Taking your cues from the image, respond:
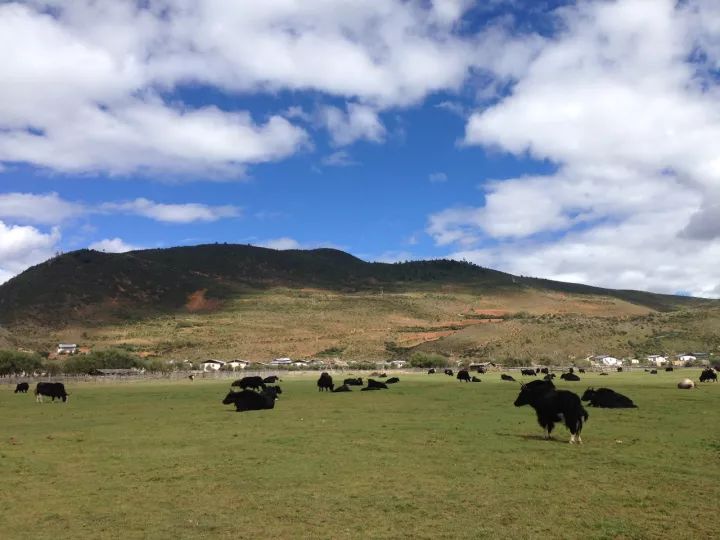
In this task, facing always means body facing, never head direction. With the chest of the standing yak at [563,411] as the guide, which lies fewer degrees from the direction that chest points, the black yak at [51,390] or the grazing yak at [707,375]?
the black yak

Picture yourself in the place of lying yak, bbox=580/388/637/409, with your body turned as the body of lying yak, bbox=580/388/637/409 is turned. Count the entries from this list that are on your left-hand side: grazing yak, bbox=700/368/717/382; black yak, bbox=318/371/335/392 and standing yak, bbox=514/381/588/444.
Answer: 1

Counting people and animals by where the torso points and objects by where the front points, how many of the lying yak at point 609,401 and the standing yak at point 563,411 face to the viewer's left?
2

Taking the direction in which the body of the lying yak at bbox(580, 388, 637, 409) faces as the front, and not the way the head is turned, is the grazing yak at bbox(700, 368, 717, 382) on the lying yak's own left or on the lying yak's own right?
on the lying yak's own right

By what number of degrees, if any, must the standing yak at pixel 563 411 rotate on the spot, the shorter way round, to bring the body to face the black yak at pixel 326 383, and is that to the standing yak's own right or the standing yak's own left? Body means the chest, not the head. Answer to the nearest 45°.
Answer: approximately 45° to the standing yak's own right

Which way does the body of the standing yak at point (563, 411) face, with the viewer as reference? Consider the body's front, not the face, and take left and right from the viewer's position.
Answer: facing to the left of the viewer

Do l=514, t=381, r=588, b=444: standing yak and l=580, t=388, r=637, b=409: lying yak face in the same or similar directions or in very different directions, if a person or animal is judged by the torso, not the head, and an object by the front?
same or similar directions

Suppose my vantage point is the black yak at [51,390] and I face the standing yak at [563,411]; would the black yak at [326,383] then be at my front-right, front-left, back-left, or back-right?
front-left

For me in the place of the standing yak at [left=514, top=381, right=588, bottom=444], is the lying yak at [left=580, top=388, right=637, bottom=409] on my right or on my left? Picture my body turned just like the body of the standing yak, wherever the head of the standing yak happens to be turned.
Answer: on my right

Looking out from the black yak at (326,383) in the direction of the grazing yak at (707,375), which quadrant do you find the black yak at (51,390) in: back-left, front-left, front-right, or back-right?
back-right

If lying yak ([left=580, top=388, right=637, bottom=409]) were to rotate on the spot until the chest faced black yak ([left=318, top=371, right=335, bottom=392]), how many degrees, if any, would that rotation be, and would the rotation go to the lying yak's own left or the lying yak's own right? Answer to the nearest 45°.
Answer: approximately 45° to the lying yak's own right

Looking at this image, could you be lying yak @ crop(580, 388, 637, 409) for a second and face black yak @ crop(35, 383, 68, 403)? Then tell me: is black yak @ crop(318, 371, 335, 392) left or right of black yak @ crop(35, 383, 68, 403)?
right

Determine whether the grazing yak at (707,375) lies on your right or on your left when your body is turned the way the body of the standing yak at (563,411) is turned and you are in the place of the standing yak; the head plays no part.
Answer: on your right

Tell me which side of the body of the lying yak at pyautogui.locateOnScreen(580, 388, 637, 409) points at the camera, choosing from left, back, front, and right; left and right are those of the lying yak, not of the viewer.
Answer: left

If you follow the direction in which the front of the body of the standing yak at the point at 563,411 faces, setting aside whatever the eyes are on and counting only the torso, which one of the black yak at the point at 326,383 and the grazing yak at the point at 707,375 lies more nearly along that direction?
the black yak

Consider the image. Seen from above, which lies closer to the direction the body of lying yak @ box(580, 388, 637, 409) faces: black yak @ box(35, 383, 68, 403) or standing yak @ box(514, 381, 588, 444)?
the black yak

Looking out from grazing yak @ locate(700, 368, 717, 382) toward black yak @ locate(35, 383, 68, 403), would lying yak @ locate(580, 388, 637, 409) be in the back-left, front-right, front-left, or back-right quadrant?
front-left

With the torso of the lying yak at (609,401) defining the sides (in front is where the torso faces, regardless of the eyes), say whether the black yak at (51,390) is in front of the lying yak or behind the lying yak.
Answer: in front
